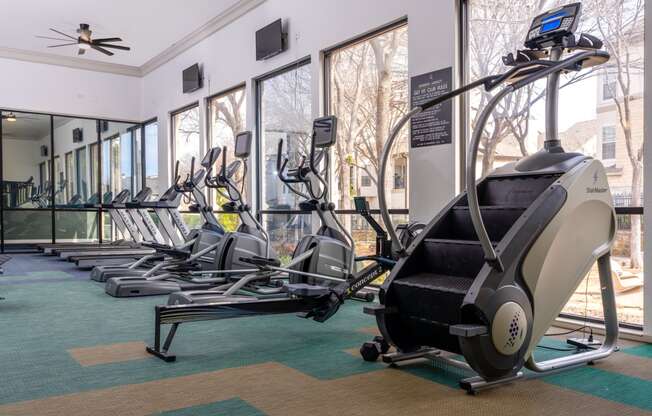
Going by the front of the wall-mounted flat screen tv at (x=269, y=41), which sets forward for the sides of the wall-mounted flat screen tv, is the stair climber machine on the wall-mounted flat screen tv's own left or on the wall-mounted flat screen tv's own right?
on the wall-mounted flat screen tv's own left

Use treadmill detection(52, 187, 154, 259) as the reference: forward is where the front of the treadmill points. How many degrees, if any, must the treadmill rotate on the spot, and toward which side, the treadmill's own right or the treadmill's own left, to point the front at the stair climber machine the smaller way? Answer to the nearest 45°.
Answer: approximately 90° to the treadmill's own right

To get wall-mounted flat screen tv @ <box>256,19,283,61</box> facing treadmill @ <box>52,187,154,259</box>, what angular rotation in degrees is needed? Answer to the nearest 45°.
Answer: approximately 90° to its right

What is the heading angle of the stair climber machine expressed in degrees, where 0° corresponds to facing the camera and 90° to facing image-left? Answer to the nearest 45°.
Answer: approximately 225°

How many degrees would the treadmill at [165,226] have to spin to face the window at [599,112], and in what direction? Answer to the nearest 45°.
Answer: approximately 45° to its right

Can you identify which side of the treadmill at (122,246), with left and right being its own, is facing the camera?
right

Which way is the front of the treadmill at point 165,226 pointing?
to the viewer's right

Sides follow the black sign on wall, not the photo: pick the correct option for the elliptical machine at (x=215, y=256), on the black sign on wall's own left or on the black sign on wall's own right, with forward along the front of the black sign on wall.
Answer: on the black sign on wall's own right

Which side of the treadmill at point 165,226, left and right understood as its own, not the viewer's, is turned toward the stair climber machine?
right

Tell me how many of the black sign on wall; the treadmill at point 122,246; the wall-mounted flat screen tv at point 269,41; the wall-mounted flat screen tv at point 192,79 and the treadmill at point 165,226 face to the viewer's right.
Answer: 2

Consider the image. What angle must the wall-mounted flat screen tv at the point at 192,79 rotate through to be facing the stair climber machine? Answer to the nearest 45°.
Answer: approximately 45° to its left

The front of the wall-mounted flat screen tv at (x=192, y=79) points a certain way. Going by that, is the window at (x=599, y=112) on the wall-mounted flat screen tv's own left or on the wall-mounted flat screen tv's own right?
on the wall-mounted flat screen tv's own left
